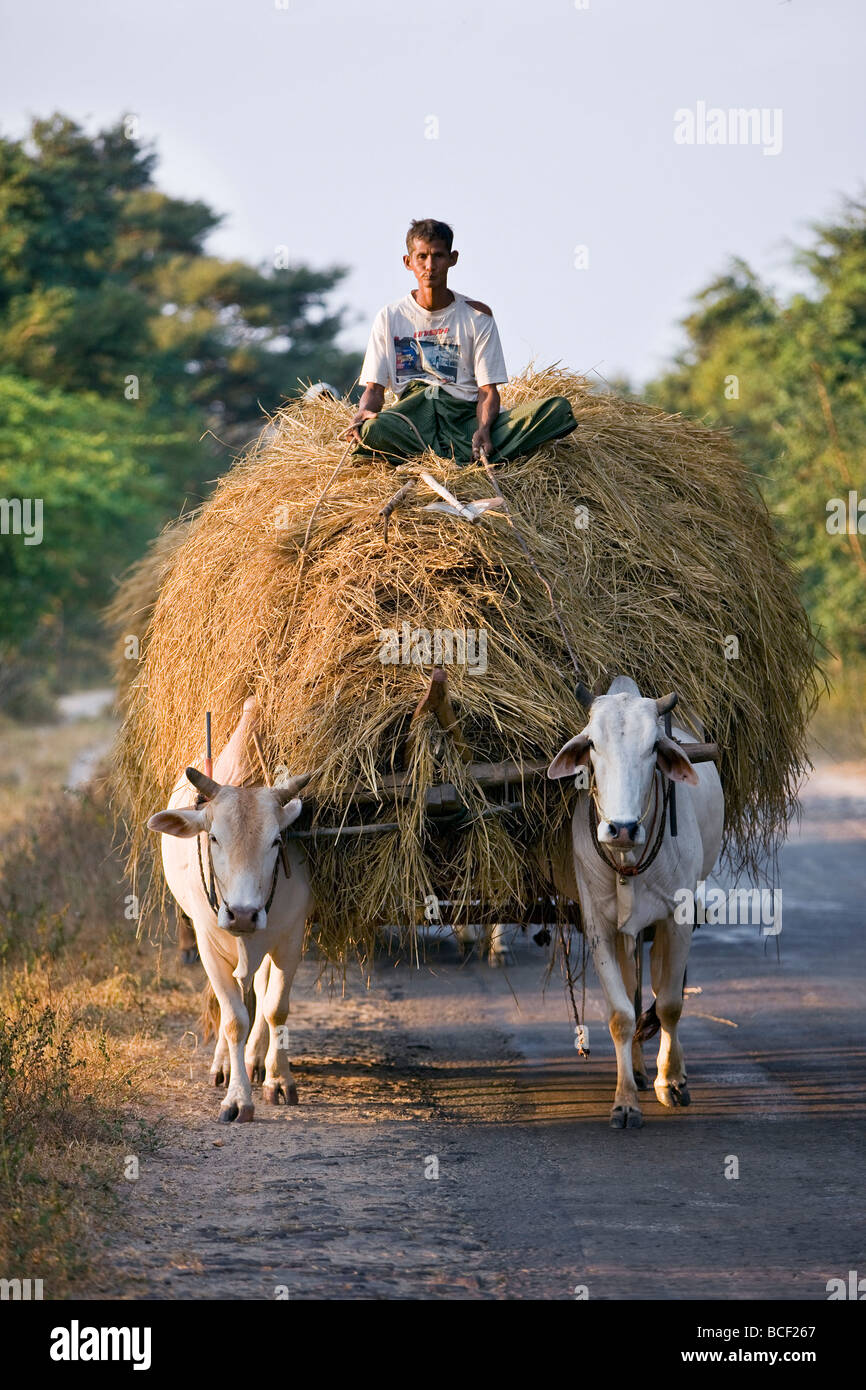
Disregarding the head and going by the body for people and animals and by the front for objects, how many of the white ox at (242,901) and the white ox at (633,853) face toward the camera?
2

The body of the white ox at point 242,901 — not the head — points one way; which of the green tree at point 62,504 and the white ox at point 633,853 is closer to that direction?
the white ox

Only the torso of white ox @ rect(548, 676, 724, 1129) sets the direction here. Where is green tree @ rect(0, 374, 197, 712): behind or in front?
behind

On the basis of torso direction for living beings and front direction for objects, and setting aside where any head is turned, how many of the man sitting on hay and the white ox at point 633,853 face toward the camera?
2

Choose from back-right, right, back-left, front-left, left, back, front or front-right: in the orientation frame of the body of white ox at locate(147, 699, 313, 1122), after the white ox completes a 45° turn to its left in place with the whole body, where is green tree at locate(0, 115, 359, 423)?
back-left

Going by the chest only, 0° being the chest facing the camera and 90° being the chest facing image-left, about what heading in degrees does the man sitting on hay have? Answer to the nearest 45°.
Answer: approximately 0°

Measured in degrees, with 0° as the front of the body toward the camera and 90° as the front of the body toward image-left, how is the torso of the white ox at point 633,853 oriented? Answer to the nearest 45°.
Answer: approximately 0°

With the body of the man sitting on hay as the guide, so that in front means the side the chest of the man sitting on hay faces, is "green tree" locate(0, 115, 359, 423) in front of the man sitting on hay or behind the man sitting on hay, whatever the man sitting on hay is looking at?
behind
